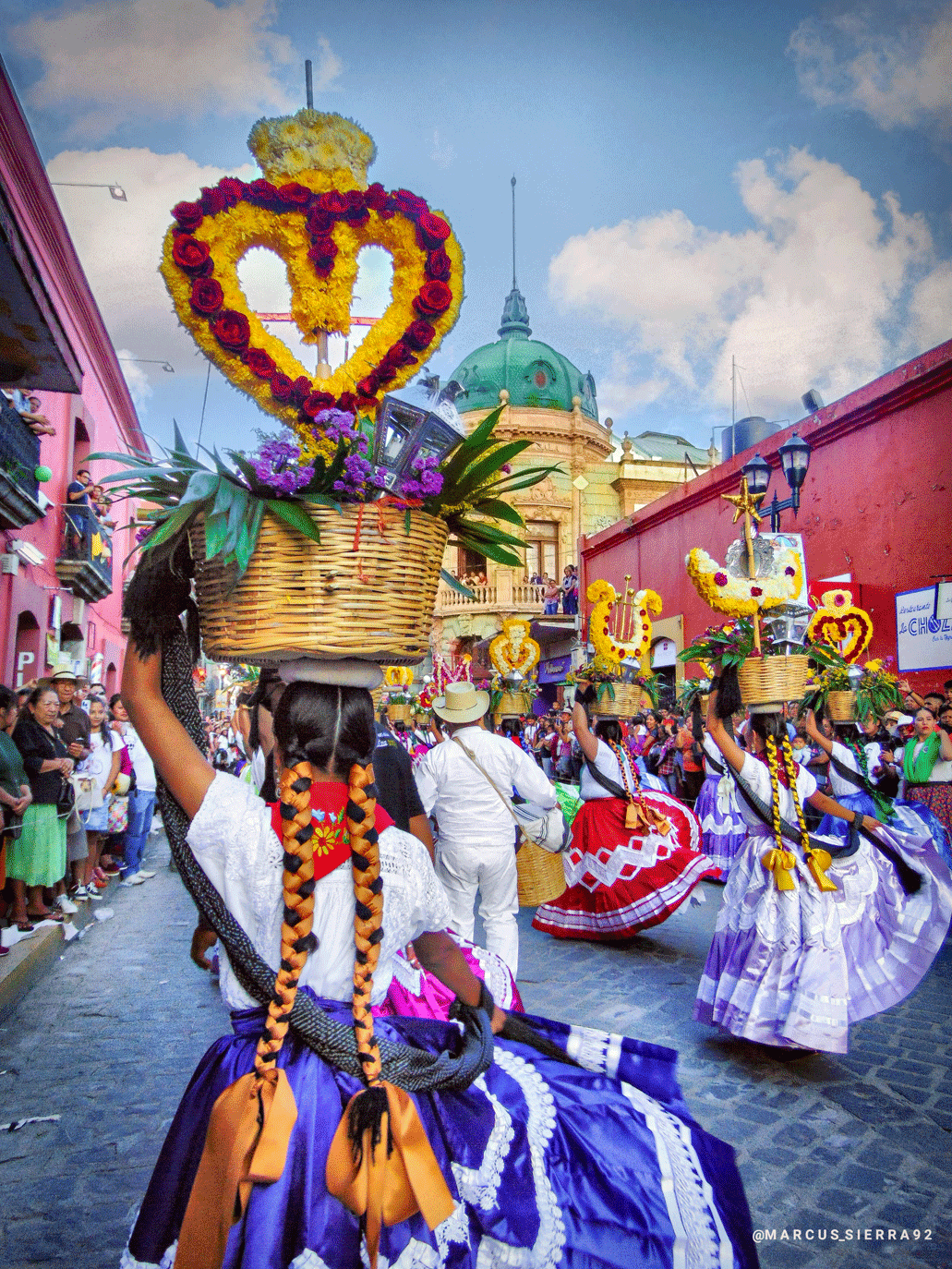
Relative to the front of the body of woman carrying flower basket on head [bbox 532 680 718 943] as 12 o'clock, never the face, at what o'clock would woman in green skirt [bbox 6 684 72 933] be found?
The woman in green skirt is roughly at 10 o'clock from the woman carrying flower basket on head.

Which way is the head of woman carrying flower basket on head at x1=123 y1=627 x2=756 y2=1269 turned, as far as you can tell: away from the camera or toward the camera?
away from the camera

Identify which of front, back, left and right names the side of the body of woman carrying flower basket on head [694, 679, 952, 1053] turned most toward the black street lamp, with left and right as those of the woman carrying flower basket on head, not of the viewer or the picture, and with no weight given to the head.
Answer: front

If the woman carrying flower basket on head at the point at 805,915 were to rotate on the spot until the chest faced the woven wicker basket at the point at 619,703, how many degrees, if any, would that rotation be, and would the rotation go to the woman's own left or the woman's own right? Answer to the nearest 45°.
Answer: approximately 45° to the woman's own left

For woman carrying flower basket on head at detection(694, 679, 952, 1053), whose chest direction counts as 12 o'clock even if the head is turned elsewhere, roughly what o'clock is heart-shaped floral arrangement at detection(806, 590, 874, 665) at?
The heart-shaped floral arrangement is roughly at 12 o'clock from the woman carrying flower basket on head.

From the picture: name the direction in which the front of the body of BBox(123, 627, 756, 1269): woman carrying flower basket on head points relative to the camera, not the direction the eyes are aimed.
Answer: away from the camera

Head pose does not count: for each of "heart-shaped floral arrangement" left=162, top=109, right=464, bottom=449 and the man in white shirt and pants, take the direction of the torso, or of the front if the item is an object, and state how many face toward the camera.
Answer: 1

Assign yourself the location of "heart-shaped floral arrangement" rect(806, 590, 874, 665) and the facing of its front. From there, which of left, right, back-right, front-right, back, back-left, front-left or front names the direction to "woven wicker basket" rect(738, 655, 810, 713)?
front

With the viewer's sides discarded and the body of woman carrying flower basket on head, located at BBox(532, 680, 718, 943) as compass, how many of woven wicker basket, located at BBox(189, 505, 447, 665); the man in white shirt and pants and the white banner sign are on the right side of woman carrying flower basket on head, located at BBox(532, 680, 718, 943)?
1

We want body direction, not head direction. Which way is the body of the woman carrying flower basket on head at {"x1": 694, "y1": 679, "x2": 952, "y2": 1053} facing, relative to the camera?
away from the camera

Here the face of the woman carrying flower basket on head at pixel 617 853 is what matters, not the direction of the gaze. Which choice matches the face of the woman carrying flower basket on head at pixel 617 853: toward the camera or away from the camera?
away from the camera

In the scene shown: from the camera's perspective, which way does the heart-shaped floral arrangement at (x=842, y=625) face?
toward the camera

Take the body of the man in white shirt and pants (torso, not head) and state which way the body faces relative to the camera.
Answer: away from the camera

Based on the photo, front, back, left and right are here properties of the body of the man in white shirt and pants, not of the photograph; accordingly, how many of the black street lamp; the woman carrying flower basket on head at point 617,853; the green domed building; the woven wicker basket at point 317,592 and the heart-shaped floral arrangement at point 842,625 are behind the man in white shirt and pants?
1

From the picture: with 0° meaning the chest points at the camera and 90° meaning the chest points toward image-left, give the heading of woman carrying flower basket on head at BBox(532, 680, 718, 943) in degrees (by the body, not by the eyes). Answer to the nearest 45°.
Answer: approximately 135°

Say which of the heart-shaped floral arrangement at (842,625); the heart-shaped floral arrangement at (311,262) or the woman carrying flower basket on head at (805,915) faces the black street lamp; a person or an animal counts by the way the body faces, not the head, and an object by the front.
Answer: the woman carrying flower basket on head

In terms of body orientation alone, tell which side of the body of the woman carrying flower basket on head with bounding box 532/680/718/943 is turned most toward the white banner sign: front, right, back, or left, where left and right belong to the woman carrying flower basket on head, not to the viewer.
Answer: right

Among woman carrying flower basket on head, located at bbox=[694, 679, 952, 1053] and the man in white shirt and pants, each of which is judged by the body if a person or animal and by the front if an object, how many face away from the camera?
2
